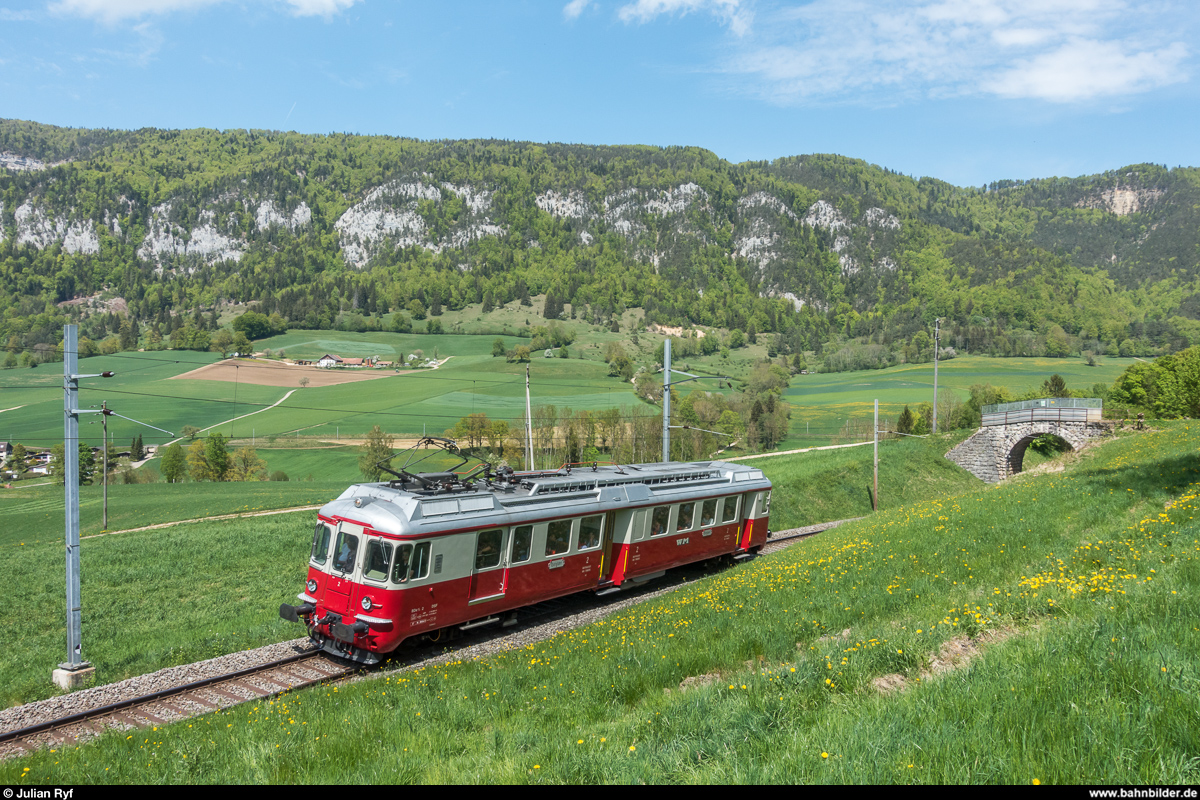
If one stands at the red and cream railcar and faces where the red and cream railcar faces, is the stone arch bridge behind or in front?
behind

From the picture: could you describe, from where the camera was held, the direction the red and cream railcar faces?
facing the viewer and to the left of the viewer
